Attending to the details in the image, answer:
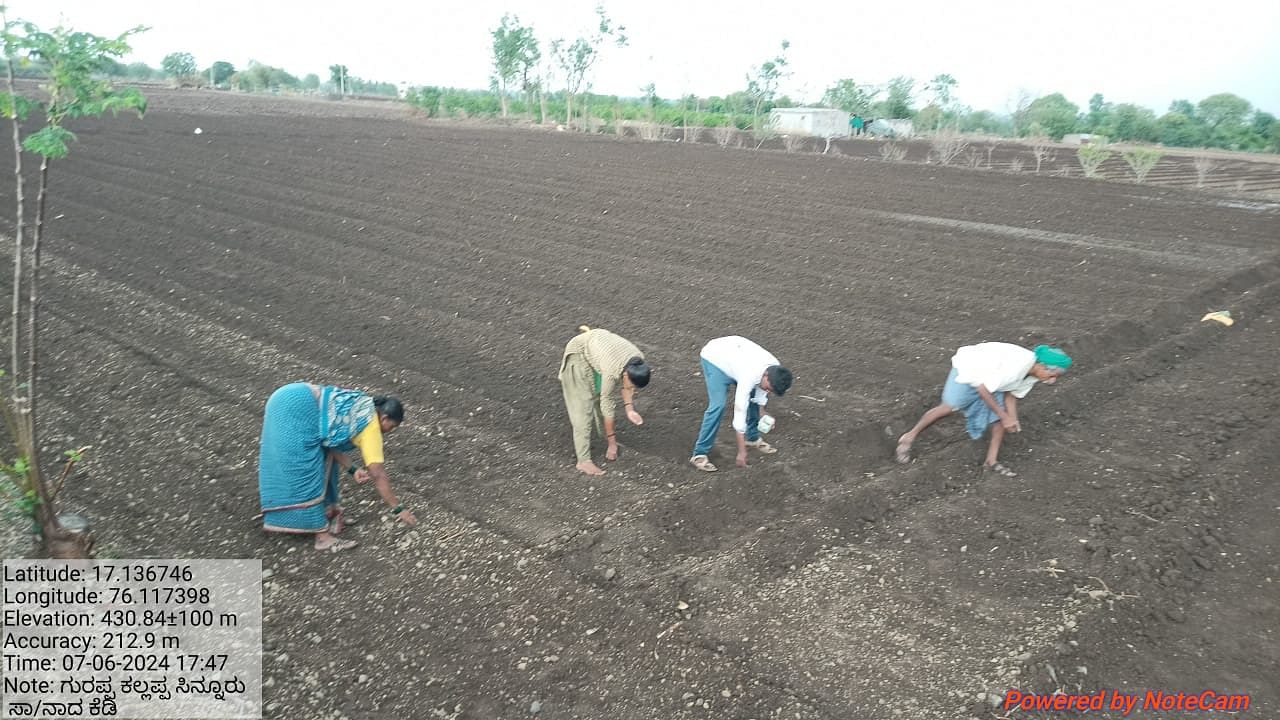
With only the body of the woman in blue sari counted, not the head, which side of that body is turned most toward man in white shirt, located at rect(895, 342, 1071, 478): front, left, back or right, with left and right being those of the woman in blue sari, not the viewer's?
front

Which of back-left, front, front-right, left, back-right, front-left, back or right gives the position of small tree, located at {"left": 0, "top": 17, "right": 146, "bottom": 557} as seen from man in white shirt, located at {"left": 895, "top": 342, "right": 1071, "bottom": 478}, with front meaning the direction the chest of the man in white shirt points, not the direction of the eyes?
back-right

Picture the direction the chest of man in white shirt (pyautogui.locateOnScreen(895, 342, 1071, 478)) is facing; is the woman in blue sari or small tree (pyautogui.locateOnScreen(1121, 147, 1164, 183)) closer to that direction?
the small tree

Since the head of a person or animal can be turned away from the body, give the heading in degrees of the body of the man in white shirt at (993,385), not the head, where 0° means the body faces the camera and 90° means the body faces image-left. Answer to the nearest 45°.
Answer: approximately 270°

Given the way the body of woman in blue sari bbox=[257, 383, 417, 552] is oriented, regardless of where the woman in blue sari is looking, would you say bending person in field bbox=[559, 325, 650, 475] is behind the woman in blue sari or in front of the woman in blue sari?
in front

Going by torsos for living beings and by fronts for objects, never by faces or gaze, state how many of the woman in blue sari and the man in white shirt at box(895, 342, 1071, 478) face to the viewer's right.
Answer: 2

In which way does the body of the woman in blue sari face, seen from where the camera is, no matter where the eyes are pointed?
to the viewer's right

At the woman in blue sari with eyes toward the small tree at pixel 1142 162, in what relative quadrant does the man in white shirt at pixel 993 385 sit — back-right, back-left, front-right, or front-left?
front-right
